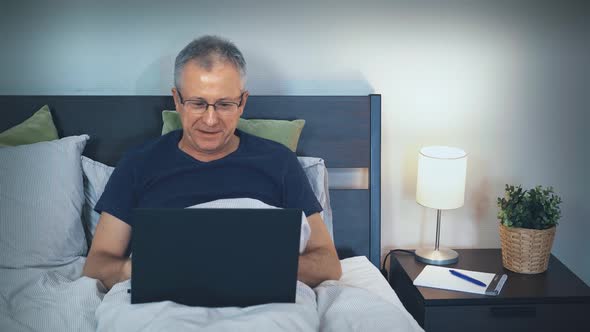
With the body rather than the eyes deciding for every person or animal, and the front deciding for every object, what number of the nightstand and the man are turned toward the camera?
2

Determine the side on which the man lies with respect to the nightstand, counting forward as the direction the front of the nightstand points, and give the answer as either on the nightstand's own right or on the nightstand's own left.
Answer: on the nightstand's own right

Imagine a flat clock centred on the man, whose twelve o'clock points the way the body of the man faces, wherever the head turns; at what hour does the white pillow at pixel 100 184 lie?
The white pillow is roughly at 4 o'clock from the man.

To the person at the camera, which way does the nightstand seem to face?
facing the viewer

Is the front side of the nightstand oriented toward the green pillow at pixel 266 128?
no

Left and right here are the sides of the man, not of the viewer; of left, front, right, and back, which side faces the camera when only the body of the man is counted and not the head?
front

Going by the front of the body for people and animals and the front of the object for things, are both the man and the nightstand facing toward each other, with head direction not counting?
no

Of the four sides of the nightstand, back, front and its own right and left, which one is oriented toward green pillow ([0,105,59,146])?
right

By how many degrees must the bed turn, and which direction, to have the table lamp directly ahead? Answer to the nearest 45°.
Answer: approximately 90° to its left

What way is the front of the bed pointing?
toward the camera

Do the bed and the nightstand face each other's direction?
no

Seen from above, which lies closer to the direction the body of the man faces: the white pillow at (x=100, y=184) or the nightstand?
the nightstand

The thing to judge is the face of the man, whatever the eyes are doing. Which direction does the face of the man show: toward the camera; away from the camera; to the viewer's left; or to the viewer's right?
toward the camera
